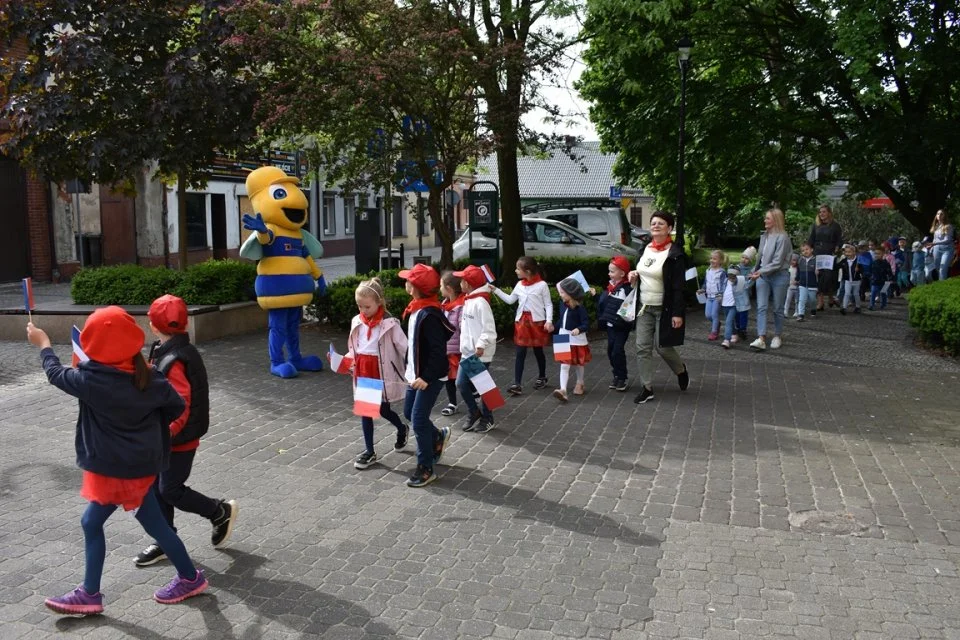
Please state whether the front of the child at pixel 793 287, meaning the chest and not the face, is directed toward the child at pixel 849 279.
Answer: no

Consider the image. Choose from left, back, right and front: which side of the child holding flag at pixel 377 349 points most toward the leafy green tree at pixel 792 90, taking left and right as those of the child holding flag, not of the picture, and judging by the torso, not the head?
back

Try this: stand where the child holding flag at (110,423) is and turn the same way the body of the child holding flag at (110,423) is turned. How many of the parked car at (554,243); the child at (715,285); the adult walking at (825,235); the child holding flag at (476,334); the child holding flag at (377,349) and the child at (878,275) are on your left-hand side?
0

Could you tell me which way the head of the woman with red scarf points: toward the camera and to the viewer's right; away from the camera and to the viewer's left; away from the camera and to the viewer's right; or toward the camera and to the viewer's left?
toward the camera and to the viewer's left

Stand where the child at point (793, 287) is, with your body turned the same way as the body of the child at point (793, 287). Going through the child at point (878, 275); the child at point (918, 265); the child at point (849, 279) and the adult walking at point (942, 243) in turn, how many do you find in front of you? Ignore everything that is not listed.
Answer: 0

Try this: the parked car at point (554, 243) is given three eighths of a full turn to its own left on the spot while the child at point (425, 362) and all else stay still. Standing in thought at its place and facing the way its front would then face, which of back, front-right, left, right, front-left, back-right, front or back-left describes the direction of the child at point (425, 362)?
back-left

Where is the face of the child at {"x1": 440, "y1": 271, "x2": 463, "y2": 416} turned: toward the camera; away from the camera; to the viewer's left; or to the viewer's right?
to the viewer's left

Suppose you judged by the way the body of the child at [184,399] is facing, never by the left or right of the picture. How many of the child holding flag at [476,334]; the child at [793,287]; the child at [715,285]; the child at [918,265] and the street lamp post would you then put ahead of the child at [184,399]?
0

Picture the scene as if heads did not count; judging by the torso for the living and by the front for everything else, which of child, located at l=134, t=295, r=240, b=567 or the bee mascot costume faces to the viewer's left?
the child

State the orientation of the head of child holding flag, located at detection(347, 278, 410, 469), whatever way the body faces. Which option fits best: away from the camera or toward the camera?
toward the camera

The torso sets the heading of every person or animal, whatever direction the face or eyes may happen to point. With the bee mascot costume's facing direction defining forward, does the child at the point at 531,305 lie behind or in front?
in front

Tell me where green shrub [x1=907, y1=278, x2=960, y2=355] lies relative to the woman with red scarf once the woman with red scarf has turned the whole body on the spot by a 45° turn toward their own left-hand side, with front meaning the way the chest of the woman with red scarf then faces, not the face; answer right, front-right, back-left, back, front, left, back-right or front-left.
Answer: back-left

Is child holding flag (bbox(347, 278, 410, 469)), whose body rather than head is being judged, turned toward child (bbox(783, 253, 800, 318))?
no

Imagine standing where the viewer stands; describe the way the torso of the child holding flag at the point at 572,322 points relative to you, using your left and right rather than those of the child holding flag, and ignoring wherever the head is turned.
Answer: facing the viewer and to the left of the viewer

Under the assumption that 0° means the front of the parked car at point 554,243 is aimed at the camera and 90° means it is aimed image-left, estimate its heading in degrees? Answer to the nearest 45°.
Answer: approximately 270°

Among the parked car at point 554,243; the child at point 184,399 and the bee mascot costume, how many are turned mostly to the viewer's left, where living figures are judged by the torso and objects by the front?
1

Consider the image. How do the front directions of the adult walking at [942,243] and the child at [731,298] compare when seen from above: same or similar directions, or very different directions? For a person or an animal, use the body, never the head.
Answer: same or similar directions
